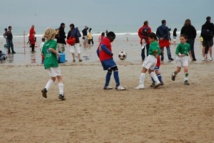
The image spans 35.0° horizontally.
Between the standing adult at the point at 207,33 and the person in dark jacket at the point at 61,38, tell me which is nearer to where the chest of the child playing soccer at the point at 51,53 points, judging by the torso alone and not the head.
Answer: the standing adult

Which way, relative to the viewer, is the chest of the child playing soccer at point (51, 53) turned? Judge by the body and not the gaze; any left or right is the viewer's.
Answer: facing away from the viewer and to the right of the viewer

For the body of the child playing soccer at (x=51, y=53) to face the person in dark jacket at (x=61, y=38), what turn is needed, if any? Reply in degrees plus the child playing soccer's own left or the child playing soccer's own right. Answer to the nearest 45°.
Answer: approximately 45° to the child playing soccer's own left

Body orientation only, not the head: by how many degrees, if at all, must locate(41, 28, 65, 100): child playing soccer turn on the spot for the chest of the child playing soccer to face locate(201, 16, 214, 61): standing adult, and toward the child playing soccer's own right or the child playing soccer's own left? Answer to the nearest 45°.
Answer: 0° — they already face them
